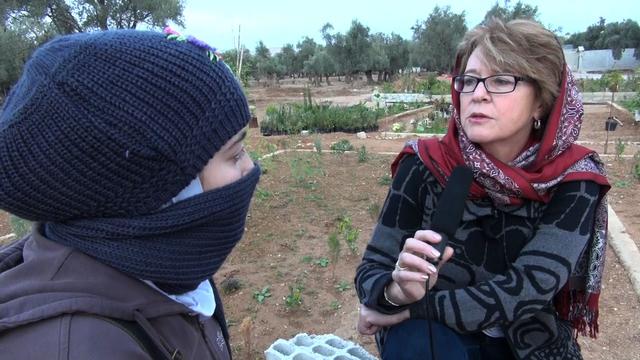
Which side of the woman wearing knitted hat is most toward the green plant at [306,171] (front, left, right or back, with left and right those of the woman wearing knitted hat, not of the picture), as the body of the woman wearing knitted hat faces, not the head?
left

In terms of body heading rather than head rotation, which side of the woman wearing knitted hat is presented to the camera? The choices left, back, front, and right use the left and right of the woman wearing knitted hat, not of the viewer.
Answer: right

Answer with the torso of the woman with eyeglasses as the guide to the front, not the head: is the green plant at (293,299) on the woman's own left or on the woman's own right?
on the woman's own right

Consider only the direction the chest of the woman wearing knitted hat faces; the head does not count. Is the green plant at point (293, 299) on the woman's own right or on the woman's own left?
on the woman's own left

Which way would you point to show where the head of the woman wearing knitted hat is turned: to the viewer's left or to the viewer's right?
to the viewer's right

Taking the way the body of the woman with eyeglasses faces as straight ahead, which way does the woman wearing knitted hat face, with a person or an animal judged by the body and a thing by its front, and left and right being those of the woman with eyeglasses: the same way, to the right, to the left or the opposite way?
the opposite way

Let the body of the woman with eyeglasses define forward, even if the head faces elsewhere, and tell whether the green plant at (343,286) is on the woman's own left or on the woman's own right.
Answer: on the woman's own right

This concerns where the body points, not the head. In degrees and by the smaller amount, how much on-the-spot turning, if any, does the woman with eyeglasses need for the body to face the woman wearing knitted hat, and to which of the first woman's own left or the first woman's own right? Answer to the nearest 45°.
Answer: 0° — they already face them

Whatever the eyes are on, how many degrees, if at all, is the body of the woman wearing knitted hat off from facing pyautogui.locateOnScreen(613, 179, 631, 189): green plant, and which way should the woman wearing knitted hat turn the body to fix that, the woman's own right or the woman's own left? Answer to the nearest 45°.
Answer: approximately 45° to the woman's own left

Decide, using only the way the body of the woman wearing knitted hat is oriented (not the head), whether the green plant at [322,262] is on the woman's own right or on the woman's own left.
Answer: on the woman's own left

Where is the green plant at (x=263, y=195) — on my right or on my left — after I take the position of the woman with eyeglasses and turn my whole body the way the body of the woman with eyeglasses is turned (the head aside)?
on my right

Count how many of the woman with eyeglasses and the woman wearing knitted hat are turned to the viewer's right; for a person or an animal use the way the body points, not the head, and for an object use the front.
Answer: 1
